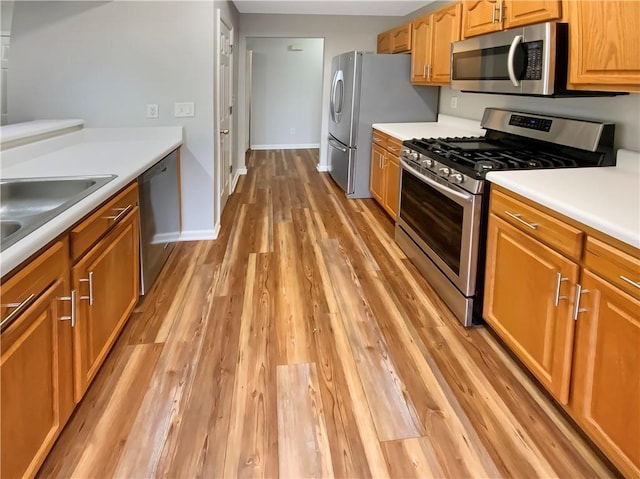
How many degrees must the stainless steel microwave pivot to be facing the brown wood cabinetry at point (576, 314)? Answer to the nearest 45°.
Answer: approximately 45° to its left

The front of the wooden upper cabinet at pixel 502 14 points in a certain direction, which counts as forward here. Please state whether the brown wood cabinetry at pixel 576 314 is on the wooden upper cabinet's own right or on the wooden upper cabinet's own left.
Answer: on the wooden upper cabinet's own left

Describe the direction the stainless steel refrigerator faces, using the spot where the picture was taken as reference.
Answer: facing to the left of the viewer

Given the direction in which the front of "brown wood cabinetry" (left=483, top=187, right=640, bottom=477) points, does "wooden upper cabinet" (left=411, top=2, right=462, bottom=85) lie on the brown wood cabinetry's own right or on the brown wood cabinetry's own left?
on the brown wood cabinetry's own right

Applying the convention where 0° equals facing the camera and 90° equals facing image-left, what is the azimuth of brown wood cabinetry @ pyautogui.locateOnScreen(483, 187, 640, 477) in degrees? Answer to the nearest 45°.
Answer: approximately 45°

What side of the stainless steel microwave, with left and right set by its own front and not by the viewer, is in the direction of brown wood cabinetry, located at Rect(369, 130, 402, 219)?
right

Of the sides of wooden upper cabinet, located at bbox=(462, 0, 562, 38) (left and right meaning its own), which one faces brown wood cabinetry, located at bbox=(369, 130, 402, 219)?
right

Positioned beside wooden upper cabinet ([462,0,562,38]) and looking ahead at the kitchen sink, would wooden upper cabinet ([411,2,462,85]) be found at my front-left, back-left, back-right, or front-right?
back-right

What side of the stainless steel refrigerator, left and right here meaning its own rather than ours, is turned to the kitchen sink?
left

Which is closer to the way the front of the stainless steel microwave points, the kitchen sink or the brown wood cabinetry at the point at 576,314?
the kitchen sink

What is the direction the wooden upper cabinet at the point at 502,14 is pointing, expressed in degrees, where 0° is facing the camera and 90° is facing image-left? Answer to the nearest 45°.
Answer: approximately 45°
